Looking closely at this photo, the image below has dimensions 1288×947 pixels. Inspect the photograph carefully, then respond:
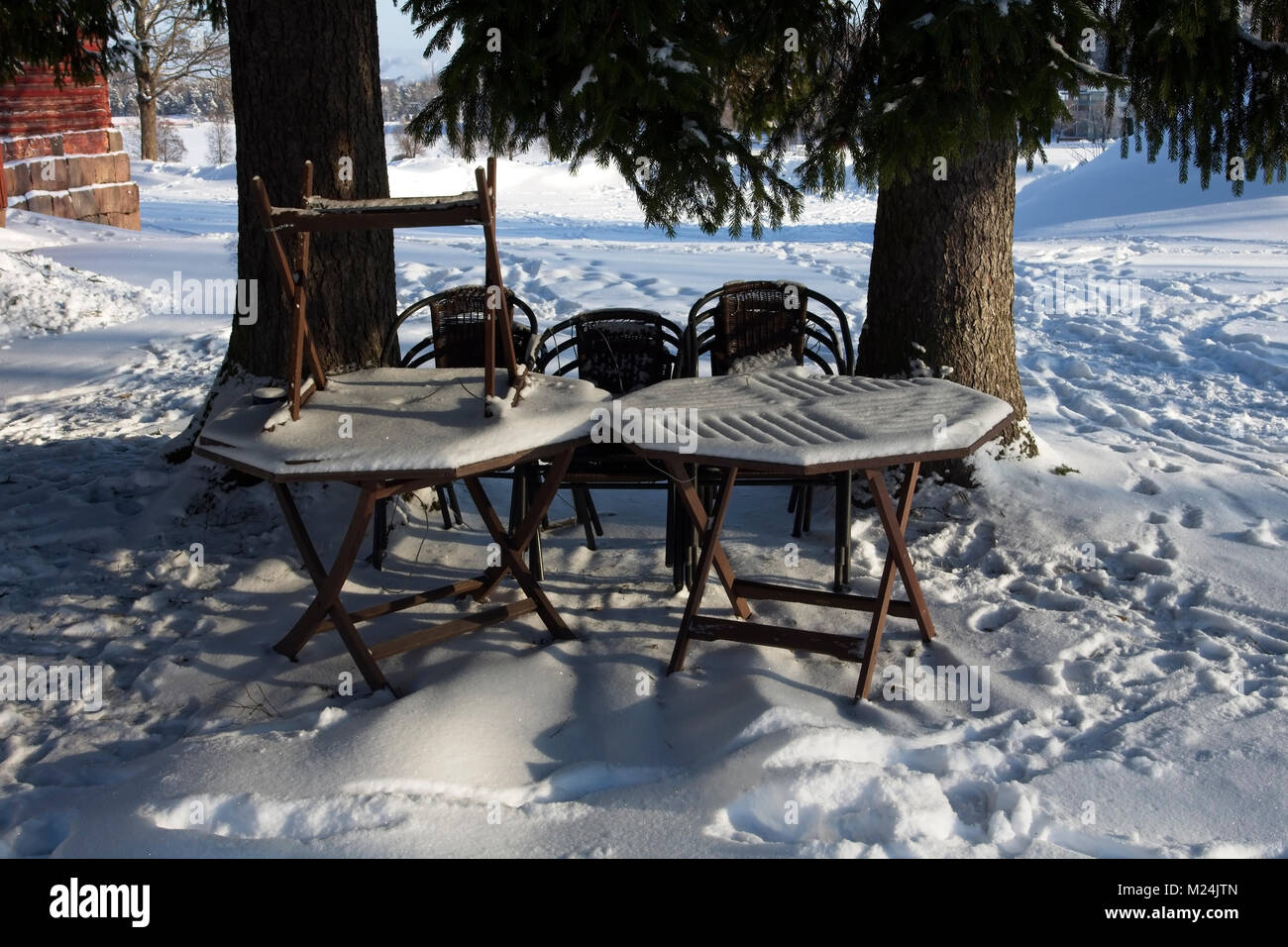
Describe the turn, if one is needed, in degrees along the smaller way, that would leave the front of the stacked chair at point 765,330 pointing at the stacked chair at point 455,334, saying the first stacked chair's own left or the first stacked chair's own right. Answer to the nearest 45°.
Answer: approximately 90° to the first stacked chair's own right

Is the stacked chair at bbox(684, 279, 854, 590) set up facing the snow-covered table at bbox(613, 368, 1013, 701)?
yes

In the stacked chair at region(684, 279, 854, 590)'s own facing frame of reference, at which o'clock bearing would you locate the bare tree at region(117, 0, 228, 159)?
The bare tree is roughly at 5 o'clock from the stacked chair.

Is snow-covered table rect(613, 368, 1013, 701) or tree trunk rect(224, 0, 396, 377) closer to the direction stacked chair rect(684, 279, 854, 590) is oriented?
the snow-covered table

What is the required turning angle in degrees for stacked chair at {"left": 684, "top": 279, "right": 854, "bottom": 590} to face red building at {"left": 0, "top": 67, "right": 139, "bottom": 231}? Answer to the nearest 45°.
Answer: approximately 135° to its right

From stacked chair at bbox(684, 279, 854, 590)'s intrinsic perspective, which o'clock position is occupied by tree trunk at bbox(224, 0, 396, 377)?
The tree trunk is roughly at 3 o'clock from the stacked chair.

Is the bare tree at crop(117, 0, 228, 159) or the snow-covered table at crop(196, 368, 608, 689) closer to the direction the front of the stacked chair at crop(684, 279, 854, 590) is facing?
the snow-covered table

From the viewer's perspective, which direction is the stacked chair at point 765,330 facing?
toward the camera
